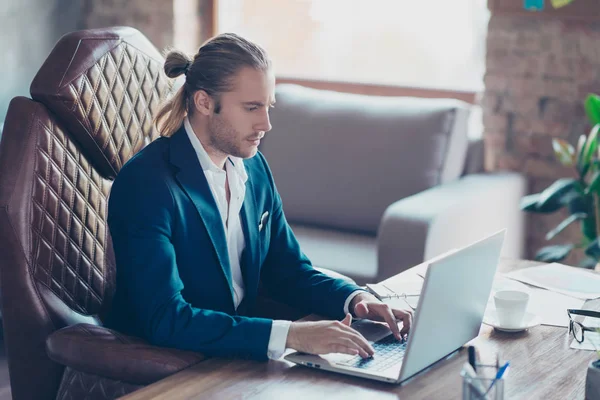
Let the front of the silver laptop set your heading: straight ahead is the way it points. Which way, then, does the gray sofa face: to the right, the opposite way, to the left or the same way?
to the left

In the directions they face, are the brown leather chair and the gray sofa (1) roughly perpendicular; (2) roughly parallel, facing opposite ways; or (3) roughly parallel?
roughly perpendicular

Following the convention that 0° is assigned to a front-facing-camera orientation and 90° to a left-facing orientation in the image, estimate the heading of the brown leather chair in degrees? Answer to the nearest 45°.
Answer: approximately 315°

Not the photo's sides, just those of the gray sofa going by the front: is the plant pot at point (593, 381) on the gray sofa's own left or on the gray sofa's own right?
on the gray sofa's own left

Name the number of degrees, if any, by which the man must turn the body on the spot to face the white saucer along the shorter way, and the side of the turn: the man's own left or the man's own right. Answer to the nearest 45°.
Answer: approximately 45° to the man's own left

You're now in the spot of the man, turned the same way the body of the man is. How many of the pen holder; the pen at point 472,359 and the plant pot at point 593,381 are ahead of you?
3
